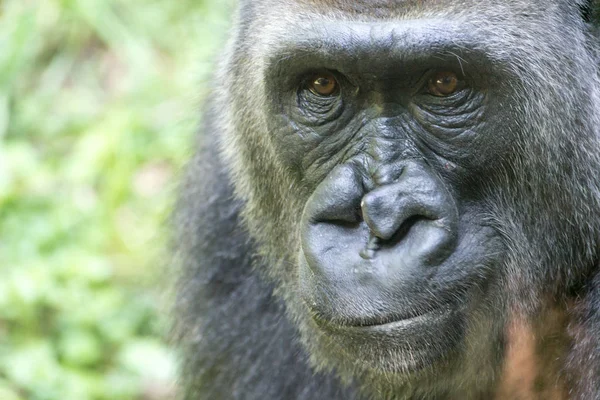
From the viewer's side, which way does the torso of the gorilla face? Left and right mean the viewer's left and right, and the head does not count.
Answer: facing the viewer
